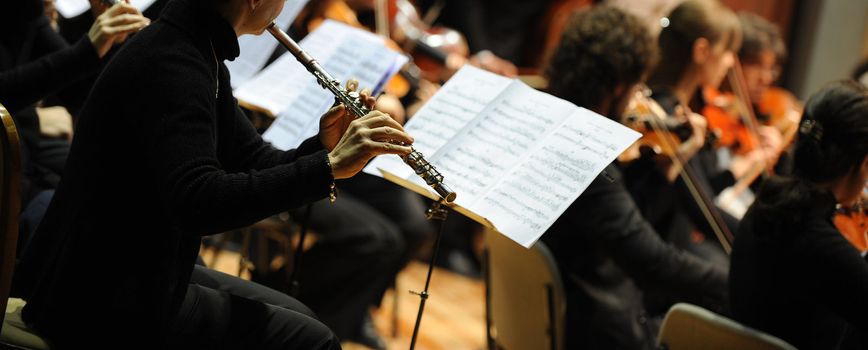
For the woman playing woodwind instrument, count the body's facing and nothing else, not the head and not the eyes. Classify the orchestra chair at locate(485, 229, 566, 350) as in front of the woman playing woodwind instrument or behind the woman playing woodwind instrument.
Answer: in front

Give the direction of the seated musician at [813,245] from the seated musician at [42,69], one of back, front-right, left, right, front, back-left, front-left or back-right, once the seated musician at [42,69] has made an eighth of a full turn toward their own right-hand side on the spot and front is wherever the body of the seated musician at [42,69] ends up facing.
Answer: front

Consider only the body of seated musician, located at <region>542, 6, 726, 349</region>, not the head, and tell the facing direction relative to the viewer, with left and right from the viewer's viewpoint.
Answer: facing away from the viewer and to the right of the viewer

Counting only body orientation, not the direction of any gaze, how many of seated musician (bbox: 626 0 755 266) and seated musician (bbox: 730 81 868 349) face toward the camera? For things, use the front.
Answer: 0

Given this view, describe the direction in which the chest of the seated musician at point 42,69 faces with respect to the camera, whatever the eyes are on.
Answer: to the viewer's right

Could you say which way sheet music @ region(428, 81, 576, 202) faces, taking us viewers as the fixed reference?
facing the viewer and to the left of the viewer

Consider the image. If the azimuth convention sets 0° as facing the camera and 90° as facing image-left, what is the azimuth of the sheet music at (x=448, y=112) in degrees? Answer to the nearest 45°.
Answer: approximately 45°

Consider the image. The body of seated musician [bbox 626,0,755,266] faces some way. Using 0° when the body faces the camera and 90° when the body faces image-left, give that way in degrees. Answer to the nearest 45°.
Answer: approximately 270°

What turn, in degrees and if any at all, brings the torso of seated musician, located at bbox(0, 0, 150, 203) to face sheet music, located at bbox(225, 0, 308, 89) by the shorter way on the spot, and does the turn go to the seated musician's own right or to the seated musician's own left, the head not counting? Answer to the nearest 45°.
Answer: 0° — they already face it

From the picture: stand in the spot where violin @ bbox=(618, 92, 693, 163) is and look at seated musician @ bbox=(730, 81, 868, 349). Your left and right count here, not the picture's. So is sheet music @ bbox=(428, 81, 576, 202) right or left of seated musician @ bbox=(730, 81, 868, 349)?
right

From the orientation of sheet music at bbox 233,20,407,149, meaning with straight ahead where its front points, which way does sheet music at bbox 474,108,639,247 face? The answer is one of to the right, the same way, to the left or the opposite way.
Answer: the same way

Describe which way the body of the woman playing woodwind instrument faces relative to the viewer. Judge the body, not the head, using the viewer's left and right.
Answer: facing to the right of the viewer

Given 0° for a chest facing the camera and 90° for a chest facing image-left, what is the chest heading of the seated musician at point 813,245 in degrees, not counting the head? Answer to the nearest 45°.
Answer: approximately 225°

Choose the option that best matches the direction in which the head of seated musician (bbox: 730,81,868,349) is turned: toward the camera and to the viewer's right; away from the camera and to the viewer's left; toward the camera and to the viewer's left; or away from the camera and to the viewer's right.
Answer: away from the camera and to the viewer's right

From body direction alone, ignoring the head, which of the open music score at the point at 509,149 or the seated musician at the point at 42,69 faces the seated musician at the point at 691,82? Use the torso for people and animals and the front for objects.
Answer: the seated musician at the point at 42,69
